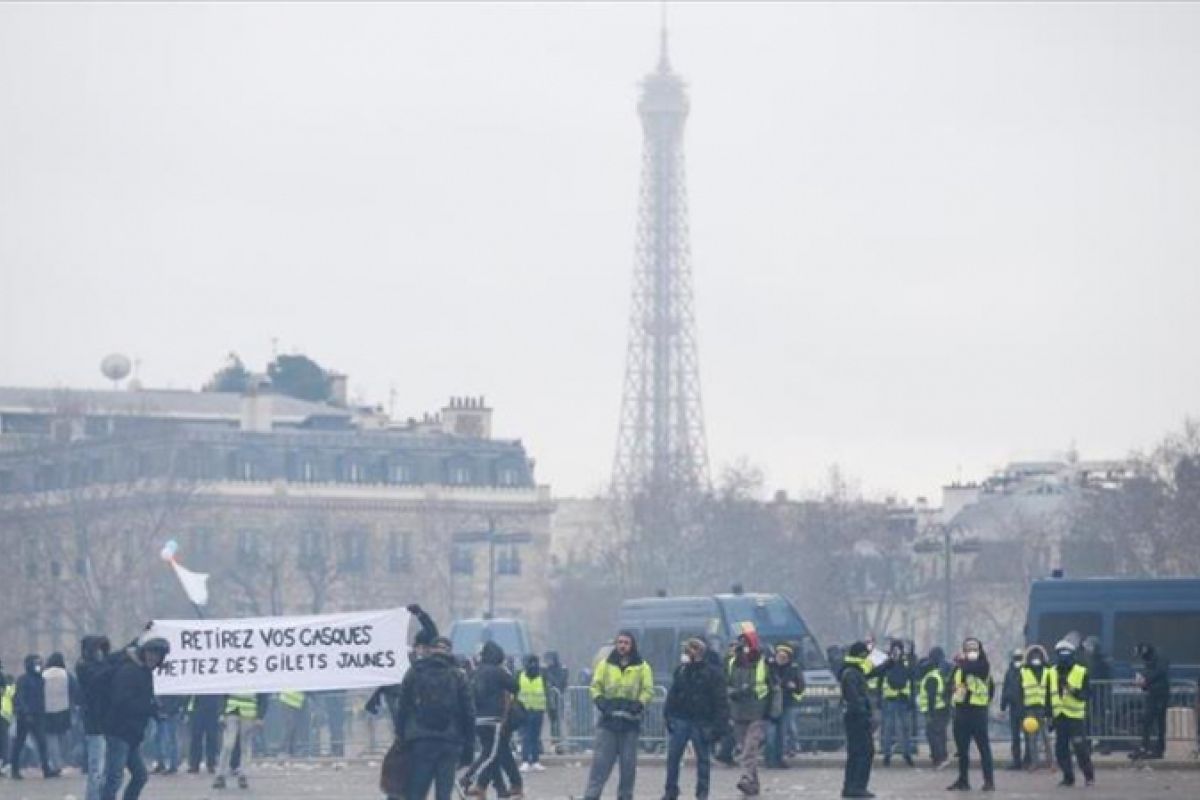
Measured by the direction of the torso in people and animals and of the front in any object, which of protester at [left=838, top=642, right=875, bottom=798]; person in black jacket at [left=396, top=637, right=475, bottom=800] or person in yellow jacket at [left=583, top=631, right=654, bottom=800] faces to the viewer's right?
the protester

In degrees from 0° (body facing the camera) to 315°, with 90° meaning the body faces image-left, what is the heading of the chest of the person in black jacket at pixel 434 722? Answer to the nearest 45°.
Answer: approximately 180°

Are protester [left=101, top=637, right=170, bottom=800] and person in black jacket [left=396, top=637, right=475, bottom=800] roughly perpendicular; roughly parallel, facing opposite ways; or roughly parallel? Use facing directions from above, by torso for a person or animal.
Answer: roughly perpendicular

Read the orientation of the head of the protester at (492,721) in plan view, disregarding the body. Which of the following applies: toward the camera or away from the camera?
away from the camera

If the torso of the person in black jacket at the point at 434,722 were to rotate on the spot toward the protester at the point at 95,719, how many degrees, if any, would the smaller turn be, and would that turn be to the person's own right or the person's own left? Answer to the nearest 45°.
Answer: approximately 45° to the person's own left

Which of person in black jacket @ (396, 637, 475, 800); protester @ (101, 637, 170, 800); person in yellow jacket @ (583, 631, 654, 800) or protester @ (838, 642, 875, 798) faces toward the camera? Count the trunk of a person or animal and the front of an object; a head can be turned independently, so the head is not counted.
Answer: the person in yellow jacket

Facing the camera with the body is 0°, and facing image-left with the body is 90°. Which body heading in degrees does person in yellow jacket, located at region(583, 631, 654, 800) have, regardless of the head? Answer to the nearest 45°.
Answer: approximately 0°

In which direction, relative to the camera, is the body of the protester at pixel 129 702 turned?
to the viewer's right

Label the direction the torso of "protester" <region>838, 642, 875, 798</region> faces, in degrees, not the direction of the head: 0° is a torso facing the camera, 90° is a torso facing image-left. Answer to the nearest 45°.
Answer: approximately 270°
